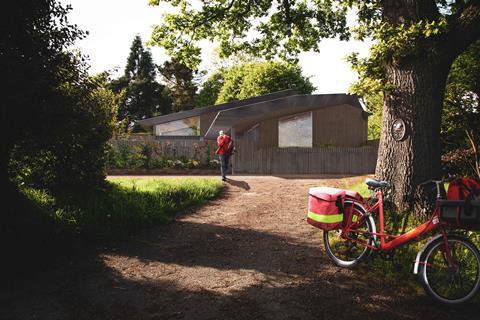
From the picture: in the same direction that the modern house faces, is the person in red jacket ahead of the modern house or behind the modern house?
ahead

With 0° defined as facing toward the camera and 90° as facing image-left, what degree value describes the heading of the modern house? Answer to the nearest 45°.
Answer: approximately 0°

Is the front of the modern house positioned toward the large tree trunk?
yes

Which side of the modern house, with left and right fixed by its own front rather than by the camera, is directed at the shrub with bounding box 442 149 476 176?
front

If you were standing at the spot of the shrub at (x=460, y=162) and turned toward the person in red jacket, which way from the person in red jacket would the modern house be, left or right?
right
